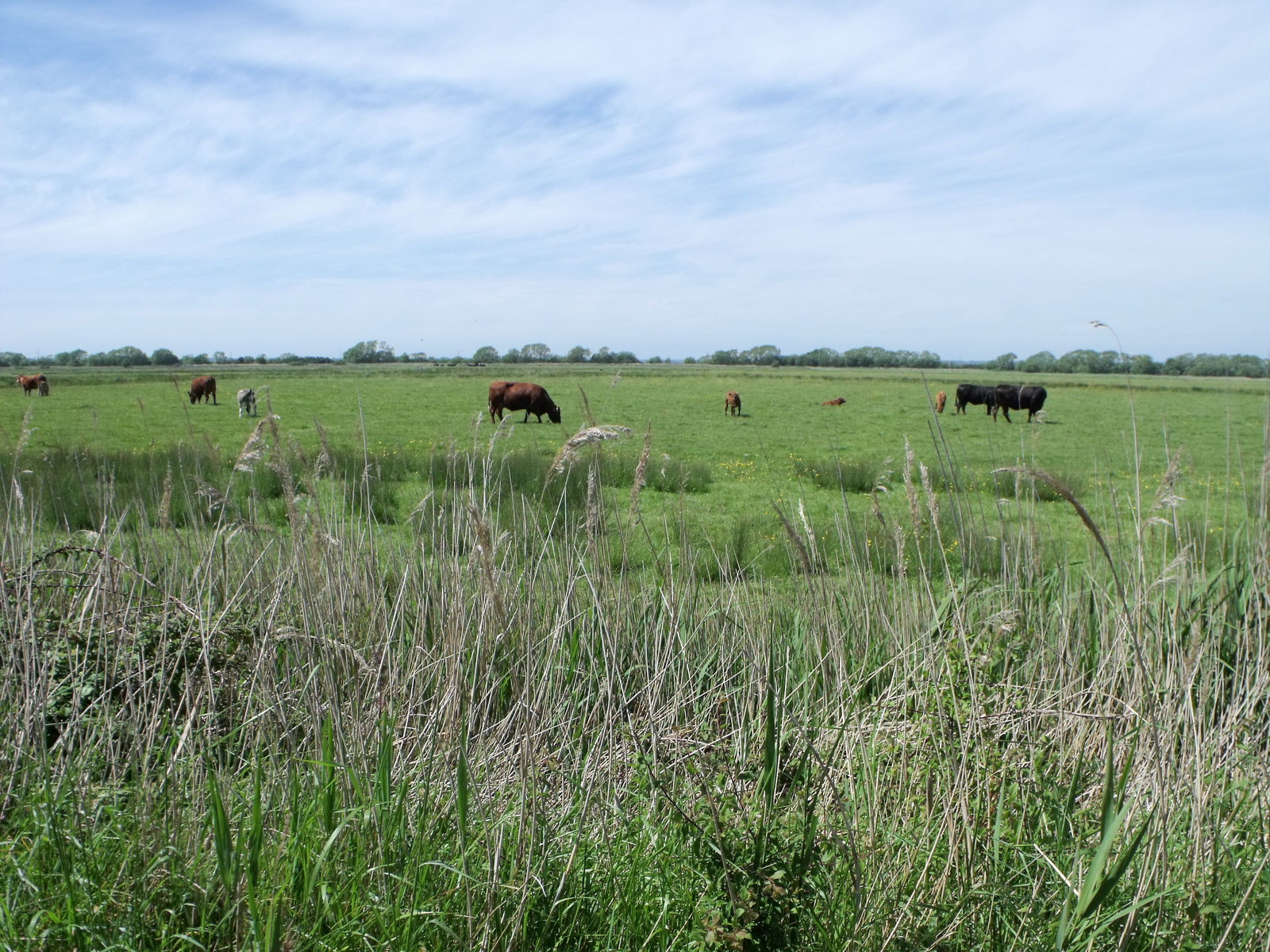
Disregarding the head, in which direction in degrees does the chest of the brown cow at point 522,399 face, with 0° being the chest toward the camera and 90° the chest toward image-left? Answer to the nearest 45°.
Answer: approximately 270°

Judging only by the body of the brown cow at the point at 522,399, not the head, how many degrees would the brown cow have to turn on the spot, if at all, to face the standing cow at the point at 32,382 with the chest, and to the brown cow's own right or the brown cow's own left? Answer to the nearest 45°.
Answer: approximately 135° to the brown cow's own left
